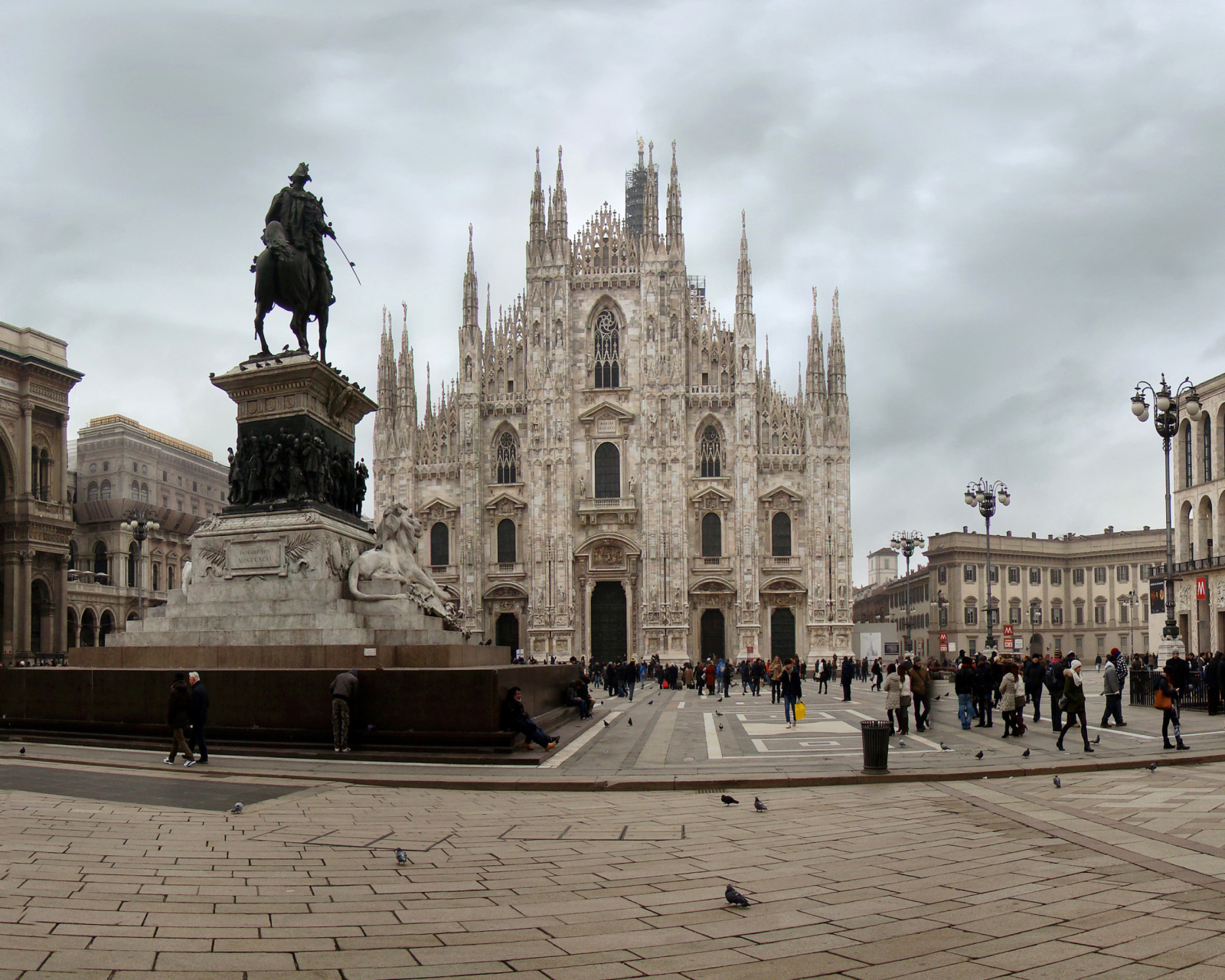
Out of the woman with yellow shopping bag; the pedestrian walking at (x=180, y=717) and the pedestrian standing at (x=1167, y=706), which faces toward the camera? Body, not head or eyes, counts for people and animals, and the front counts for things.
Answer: the woman with yellow shopping bag

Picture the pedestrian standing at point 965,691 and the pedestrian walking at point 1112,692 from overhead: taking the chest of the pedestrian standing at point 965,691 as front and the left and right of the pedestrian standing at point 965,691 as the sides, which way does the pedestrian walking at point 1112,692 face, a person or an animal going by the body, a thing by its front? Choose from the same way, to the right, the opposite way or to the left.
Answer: to the right

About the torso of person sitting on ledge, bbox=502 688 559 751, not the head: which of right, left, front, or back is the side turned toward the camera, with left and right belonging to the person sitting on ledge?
right

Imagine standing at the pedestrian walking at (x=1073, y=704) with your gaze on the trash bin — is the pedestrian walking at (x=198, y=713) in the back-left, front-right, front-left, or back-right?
front-right

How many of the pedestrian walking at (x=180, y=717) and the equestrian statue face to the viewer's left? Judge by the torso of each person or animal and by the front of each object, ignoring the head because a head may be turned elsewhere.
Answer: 1

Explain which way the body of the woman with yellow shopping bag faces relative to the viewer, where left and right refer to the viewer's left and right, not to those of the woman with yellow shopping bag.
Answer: facing the viewer

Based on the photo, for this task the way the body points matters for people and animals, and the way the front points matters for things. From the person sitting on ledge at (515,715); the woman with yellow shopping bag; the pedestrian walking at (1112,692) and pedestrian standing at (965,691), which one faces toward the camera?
the woman with yellow shopping bag

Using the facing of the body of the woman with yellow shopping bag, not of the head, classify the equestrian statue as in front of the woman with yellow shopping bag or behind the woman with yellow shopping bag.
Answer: in front
